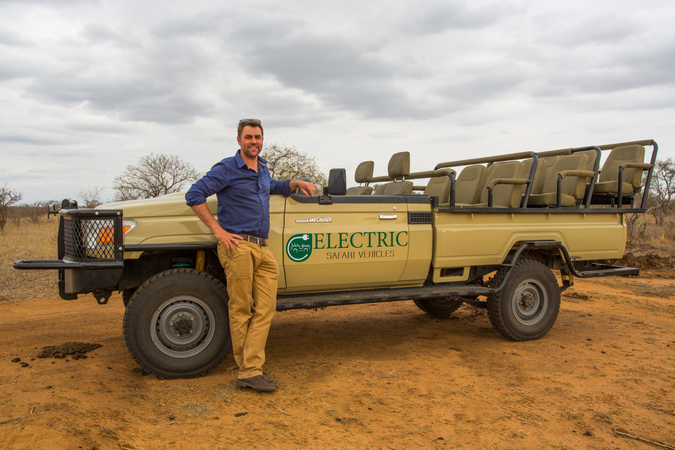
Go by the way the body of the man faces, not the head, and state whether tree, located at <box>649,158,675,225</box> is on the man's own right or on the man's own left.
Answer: on the man's own left

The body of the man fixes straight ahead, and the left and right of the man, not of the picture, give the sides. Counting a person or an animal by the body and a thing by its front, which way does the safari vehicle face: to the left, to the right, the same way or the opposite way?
to the right

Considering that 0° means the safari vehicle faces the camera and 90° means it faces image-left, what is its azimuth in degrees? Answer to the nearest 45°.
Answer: approximately 45°

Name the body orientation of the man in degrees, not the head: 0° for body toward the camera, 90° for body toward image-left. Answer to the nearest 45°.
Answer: approximately 315°

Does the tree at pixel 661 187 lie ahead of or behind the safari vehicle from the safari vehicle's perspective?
behind
